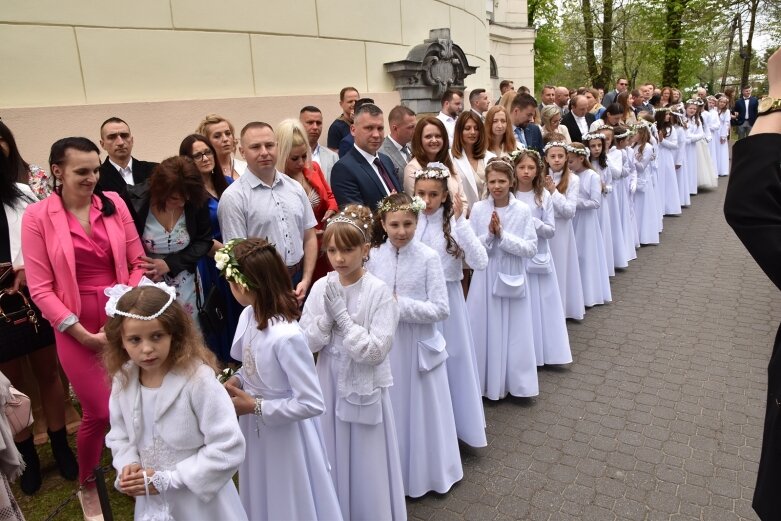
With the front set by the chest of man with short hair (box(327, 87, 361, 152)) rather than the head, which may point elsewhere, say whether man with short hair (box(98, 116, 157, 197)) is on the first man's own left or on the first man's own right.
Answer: on the first man's own right

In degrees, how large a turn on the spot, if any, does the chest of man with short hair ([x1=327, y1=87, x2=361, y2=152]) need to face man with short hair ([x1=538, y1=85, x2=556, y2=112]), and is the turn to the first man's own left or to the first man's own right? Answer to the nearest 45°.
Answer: approximately 90° to the first man's own left

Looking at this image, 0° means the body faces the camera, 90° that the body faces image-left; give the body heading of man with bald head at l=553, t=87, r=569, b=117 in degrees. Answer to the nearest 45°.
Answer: approximately 315°

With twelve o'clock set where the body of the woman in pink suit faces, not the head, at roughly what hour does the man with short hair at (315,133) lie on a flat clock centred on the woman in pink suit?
The man with short hair is roughly at 9 o'clock from the woman in pink suit.

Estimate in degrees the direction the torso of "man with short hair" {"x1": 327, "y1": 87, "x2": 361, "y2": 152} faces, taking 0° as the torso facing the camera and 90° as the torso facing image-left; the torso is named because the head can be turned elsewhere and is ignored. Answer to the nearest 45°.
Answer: approximately 315°

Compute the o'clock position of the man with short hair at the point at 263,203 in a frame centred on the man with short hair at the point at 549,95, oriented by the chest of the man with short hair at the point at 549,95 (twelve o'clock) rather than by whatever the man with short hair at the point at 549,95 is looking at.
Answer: the man with short hair at the point at 263,203 is roughly at 2 o'clock from the man with short hair at the point at 549,95.

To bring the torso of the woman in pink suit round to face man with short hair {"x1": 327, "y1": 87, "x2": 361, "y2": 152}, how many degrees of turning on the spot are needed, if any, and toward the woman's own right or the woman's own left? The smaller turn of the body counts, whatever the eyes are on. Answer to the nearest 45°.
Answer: approximately 90° to the woman's own left

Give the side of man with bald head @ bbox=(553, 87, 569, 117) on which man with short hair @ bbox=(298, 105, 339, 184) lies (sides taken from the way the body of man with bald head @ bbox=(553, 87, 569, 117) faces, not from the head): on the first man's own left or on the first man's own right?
on the first man's own right

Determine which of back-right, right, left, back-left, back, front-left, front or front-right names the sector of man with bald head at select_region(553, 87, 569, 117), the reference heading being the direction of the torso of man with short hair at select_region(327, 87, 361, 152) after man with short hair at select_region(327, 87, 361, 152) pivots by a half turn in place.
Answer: right

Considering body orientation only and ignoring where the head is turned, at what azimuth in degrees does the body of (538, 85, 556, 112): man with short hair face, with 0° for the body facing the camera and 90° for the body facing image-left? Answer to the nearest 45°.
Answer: approximately 315°
